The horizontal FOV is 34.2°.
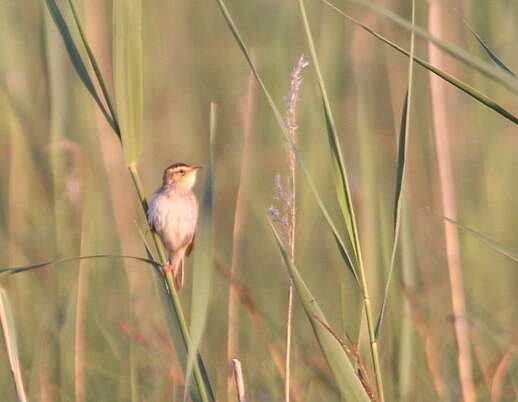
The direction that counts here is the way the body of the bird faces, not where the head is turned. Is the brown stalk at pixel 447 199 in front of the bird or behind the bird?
in front

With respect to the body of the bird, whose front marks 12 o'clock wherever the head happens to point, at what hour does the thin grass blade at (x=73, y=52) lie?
The thin grass blade is roughly at 2 o'clock from the bird.

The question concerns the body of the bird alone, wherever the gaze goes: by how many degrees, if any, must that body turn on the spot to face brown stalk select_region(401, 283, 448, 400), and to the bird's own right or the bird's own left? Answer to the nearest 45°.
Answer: approximately 135° to the bird's own left

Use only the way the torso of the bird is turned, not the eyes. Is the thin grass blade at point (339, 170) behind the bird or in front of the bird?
in front

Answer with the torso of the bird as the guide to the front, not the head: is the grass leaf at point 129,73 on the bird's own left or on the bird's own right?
on the bird's own right

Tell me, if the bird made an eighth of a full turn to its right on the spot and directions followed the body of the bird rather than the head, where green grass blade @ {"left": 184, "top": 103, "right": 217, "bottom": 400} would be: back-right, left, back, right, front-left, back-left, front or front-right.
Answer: back-left
